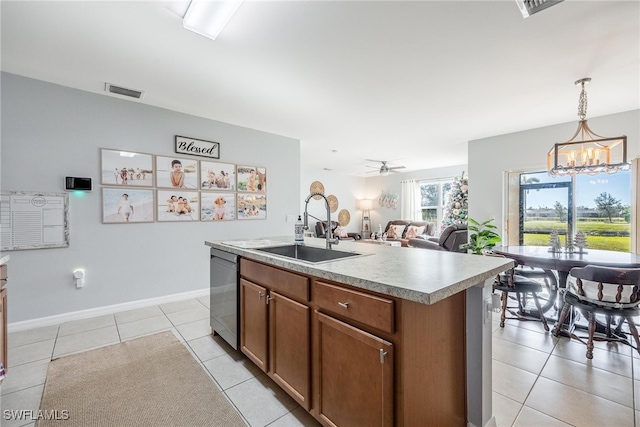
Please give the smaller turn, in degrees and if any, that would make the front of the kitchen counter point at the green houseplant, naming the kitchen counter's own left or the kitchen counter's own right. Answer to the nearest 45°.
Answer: approximately 180°

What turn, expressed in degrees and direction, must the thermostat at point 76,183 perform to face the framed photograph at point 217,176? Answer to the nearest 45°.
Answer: approximately 90° to its left

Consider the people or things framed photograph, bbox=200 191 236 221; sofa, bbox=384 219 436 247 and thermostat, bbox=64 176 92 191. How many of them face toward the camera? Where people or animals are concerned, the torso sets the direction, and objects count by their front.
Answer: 3

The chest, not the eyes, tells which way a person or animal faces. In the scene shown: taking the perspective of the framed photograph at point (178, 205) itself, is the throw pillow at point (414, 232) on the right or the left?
on its left

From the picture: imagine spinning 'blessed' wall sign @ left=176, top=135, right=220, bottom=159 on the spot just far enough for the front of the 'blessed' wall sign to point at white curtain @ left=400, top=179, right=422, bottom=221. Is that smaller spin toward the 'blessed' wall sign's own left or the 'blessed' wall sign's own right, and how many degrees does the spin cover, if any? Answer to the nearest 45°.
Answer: approximately 45° to the 'blessed' wall sign's own left

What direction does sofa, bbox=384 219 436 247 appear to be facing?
toward the camera

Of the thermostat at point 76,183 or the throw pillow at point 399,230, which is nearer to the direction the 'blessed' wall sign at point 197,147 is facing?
the throw pillow

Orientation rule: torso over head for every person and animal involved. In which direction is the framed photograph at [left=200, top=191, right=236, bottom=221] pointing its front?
toward the camera

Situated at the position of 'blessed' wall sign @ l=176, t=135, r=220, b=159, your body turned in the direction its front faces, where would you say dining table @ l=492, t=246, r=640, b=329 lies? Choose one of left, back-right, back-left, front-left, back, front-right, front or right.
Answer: front

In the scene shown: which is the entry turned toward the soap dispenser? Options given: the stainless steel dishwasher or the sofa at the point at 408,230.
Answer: the sofa

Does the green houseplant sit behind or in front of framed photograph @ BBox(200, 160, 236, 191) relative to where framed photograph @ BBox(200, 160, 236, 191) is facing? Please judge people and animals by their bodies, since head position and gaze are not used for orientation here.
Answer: in front

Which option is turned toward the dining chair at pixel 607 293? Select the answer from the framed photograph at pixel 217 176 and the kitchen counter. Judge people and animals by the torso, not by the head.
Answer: the framed photograph
